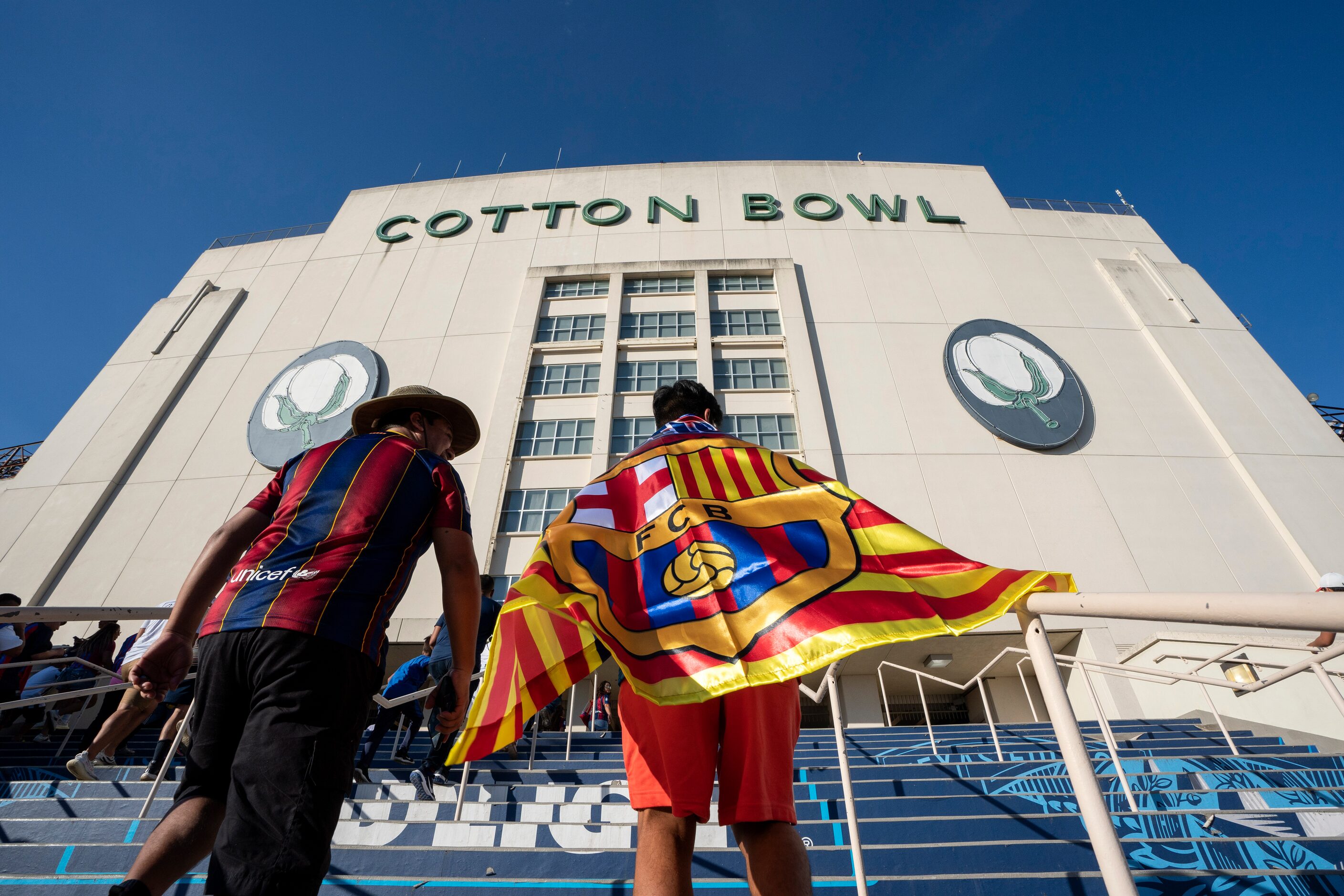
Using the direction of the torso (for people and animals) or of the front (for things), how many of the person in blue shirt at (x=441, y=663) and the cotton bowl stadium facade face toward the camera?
1

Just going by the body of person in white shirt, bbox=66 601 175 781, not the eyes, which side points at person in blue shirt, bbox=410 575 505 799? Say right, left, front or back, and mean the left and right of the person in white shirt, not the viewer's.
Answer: right

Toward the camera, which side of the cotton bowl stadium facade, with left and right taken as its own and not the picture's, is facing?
front

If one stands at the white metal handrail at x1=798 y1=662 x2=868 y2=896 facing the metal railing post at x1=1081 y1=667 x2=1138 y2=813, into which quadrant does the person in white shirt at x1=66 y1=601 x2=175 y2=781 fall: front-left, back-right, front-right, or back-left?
back-left

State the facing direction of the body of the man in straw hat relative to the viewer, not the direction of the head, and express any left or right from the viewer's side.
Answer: facing away from the viewer and to the right of the viewer

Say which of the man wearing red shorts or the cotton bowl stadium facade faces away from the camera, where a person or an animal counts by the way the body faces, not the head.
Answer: the man wearing red shorts

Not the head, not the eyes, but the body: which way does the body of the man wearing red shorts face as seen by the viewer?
away from the camera

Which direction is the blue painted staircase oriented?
toward the camera

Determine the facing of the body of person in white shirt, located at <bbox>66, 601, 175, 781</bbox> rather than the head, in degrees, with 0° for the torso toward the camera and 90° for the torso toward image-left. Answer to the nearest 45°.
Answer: approximately 225°

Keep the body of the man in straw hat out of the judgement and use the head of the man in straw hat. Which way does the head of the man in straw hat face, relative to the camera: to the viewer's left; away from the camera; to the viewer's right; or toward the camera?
to the viewer's right
